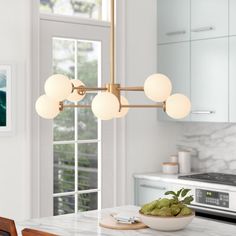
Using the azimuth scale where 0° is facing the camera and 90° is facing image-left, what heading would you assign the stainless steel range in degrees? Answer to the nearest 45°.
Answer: approximately 45°

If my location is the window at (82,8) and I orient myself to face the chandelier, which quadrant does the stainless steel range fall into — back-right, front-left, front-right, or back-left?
front-left

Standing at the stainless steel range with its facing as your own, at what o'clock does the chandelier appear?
The chandelier is roughly at 11 o'clock from the stainless steel range.

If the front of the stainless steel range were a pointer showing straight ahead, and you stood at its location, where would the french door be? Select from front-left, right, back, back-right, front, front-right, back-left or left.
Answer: front-right
